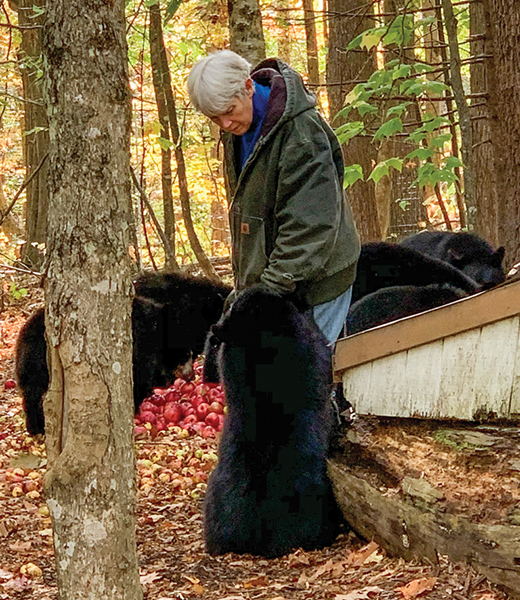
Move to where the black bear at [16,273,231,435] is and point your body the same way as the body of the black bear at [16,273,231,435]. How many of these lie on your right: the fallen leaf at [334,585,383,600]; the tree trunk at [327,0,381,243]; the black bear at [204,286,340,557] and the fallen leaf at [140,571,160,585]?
3

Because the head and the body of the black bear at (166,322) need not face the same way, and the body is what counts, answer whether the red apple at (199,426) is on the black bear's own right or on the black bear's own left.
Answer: on the black bear's own right

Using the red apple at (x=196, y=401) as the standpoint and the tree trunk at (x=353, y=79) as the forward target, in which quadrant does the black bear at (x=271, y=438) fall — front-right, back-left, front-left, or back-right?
back-right

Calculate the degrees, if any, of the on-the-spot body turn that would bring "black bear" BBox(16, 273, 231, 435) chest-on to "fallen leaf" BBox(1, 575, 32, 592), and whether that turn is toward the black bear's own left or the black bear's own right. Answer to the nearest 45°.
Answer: approximately 90° to the black bear's own right

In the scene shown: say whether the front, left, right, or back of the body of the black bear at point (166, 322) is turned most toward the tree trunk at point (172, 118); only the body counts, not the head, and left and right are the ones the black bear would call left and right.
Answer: left

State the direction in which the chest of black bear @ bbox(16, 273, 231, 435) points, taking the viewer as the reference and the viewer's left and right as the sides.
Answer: facing to the right of the viewer
